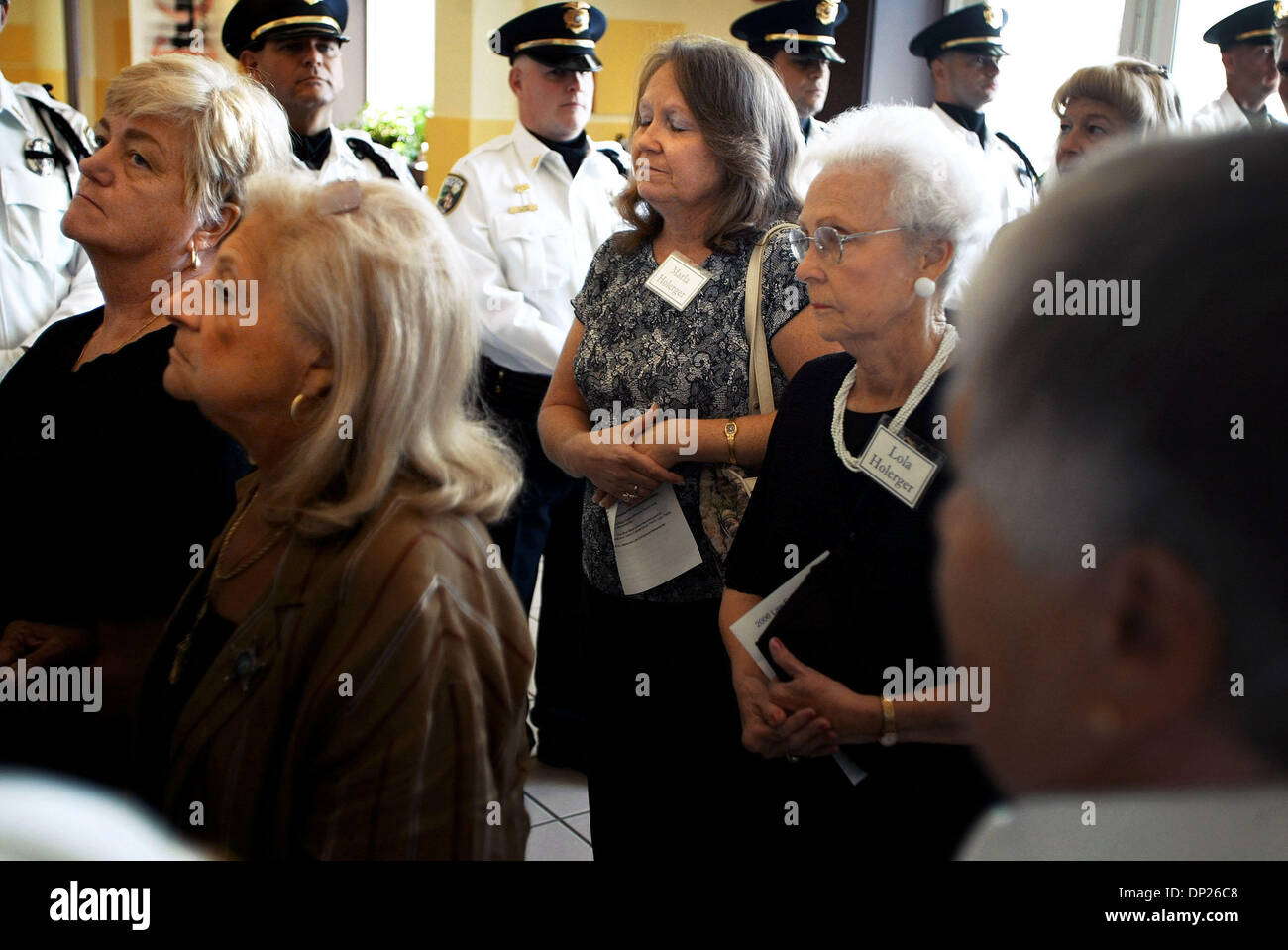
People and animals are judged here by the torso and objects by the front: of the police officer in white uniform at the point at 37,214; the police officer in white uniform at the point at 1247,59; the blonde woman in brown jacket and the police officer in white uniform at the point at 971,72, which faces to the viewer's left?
the blonde woman in brown jacket

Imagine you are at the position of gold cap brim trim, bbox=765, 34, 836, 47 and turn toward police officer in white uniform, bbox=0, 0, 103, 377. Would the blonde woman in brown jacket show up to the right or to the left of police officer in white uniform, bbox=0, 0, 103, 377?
left

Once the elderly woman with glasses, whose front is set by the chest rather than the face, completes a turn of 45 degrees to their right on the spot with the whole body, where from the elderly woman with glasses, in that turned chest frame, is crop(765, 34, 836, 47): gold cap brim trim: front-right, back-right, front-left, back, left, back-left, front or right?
right

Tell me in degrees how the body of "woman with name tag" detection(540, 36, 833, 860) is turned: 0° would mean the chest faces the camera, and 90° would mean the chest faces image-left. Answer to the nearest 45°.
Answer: approximately 45°

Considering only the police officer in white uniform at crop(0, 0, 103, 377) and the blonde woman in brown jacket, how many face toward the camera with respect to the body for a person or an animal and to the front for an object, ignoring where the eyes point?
1

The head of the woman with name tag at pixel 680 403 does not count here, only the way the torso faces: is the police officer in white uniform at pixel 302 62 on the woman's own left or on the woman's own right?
on the woman's own right

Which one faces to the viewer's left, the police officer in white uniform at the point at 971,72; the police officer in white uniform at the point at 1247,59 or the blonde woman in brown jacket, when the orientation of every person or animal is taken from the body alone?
the blonde woman in brown jacket

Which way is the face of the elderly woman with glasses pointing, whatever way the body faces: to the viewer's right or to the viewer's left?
to the viewer's left

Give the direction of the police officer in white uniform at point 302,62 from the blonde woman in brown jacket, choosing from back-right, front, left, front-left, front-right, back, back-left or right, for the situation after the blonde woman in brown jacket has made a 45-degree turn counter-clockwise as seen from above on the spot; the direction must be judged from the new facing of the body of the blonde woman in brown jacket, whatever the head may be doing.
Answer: back-right

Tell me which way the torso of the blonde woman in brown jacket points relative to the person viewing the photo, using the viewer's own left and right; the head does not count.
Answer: facing to the left of the viewer

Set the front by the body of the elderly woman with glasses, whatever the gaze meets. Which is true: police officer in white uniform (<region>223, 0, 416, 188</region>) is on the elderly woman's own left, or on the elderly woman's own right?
on the elderly woman's own right

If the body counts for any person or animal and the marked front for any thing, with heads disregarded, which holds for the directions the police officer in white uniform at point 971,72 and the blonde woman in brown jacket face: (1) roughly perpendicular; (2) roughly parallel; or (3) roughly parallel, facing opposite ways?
roughly perpendicular

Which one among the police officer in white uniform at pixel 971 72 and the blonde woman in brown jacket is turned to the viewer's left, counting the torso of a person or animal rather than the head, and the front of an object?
the blonde woman in brown jacket
